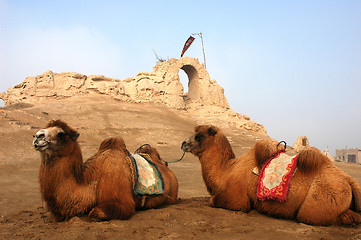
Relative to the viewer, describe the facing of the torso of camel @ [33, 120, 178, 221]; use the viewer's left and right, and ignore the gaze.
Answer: facing the viewer and to the left of the viewer

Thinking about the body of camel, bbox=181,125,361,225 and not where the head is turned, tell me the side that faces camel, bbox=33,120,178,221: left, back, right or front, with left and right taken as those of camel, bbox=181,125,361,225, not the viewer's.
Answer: front

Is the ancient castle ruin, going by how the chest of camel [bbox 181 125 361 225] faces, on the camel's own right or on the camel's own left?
on the camel's own right

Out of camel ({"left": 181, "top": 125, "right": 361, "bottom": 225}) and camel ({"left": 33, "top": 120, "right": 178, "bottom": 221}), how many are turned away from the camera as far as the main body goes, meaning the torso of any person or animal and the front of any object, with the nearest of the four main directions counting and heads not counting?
0

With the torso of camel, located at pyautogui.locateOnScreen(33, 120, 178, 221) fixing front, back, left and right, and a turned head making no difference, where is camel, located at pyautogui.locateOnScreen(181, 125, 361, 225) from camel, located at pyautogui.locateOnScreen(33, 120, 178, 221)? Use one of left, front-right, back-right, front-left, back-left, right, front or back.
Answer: back-left

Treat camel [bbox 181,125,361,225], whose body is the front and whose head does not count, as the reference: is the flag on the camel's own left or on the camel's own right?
on the camel's own right

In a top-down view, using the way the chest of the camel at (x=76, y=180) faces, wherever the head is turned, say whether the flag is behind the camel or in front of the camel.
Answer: behind

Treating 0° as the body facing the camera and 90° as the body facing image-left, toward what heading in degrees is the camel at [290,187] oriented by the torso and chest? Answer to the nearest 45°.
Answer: approximately 90°

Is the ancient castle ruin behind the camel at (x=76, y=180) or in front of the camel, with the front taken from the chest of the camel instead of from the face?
behind
